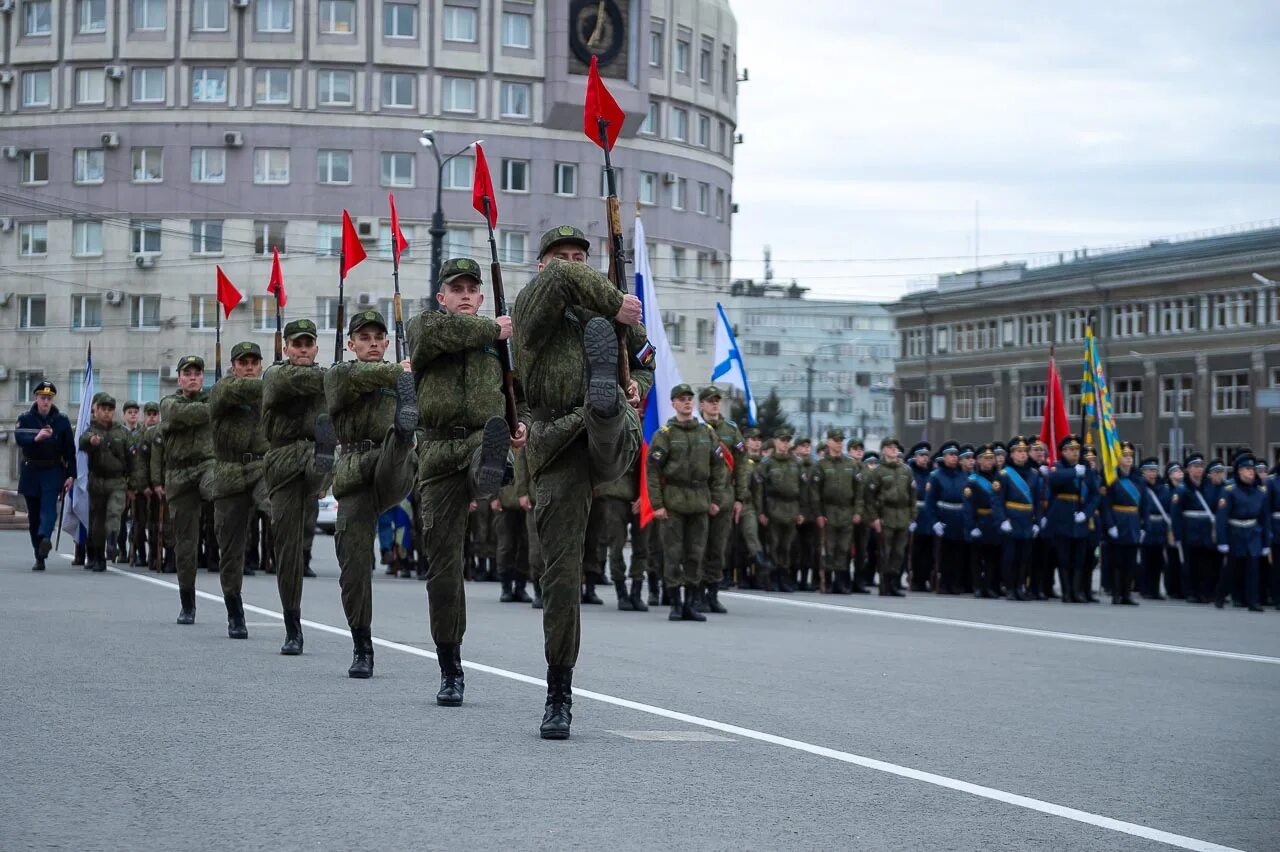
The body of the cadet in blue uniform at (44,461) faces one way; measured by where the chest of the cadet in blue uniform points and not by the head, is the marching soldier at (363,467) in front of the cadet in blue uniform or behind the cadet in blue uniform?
in front

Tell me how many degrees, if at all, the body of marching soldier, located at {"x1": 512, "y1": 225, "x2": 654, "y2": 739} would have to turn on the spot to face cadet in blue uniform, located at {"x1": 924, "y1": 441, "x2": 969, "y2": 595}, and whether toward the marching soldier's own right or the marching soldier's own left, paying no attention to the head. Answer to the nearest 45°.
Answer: approximately 180°

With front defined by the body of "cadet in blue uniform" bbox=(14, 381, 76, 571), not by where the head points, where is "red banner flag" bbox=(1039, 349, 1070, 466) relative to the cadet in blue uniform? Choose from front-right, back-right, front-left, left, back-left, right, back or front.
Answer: left

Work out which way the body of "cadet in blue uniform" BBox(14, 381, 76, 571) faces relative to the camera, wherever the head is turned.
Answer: toward the camera

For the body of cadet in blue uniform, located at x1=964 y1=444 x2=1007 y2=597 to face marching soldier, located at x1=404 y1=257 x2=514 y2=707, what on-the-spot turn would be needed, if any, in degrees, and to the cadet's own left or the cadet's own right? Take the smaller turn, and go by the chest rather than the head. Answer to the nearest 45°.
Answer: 0° — they already face them

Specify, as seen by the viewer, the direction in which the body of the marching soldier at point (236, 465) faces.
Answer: toward the camera

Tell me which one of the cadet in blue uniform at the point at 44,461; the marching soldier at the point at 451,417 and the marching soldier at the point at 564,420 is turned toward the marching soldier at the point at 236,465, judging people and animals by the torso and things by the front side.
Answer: the cadet in blue uniform

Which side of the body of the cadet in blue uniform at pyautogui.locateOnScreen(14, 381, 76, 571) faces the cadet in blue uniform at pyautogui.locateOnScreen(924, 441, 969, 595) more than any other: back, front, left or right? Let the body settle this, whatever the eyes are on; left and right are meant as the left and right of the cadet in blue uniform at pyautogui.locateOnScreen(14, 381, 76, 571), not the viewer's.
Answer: left

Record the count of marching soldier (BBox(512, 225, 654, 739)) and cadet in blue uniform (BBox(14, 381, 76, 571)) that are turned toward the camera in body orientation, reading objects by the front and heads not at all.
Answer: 2

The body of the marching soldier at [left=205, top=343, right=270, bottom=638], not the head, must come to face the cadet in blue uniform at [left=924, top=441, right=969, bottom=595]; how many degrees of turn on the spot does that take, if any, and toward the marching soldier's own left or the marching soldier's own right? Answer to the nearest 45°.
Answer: approximately 135° to the marching soldier's own left

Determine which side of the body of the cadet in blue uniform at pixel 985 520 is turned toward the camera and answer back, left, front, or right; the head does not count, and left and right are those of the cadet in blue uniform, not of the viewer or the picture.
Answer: front
